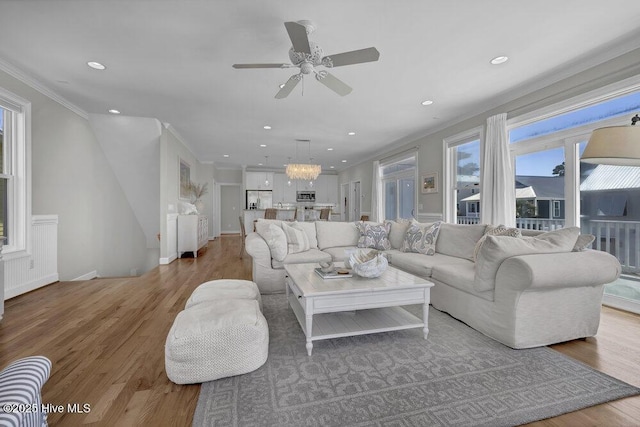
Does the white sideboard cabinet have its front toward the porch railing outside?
yes

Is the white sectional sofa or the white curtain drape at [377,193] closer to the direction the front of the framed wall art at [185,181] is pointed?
the white curtain drape

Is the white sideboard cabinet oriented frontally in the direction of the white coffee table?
no

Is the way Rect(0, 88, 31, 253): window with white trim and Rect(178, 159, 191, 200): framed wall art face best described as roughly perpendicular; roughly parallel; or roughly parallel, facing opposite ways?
roughly parallel

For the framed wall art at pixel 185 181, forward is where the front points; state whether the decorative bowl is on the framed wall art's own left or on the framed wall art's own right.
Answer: on the framed wall art's own right

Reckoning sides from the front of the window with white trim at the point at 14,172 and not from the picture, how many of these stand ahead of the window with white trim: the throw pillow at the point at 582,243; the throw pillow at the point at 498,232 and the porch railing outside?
3

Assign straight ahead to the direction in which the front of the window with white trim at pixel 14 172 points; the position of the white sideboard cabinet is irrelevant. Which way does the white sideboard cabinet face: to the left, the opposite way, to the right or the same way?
the same way

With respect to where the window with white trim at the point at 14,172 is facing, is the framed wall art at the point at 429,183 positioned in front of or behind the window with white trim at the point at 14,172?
in front

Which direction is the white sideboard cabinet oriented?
to the viewer's right

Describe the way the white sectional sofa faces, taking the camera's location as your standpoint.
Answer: facing the viewer and to the left of the viewer

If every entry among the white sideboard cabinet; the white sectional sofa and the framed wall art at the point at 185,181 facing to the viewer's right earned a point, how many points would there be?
2

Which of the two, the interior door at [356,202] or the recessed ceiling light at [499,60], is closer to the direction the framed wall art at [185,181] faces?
the interior door

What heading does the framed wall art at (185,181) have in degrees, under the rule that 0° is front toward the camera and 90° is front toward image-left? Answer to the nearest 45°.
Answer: approximately 270°

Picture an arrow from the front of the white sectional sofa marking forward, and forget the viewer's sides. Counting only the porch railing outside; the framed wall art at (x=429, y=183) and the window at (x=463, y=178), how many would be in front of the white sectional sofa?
0

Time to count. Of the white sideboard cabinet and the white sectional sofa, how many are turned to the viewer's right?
1

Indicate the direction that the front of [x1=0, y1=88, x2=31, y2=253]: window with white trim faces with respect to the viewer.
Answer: facing the viewer and to the right of the viewer
